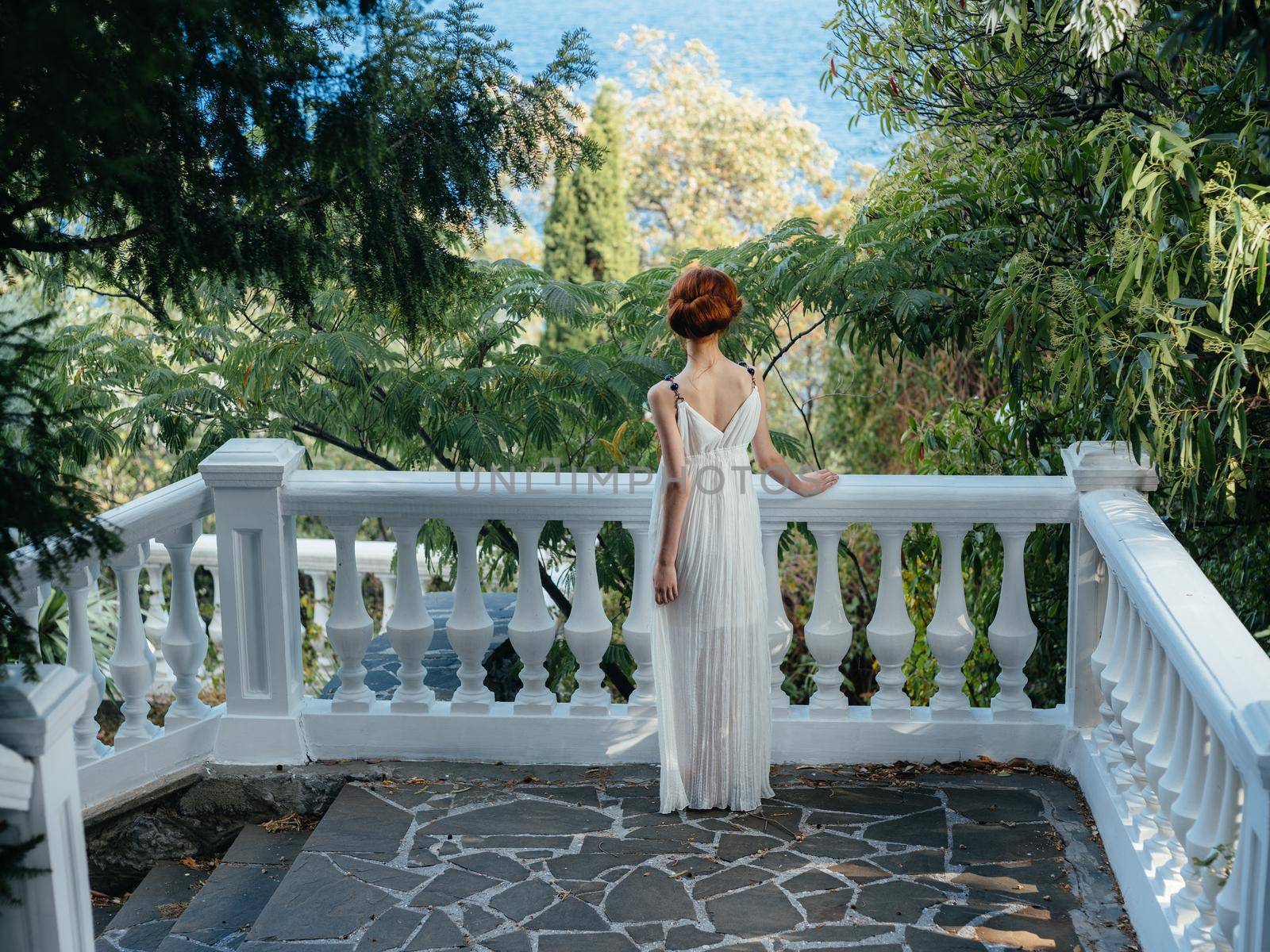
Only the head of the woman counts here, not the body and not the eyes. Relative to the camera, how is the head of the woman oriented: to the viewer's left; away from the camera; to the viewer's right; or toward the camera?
away from the camera

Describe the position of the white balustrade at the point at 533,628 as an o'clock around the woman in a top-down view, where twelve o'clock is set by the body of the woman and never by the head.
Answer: The white balustrade is roughly at 10 o'clock from the woman.

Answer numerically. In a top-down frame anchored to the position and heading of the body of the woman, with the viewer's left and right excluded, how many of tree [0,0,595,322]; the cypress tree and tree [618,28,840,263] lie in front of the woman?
2

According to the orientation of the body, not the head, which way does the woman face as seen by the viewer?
away from the camera

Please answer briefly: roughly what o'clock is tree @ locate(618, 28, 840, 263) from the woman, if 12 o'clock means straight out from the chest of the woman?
The tree is roughly at 12 o'clock from the woman.

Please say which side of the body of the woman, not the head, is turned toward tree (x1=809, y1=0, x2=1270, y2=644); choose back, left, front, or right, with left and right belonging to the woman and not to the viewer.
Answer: right

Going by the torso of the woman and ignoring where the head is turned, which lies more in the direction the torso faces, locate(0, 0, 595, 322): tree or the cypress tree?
the cypress tree
